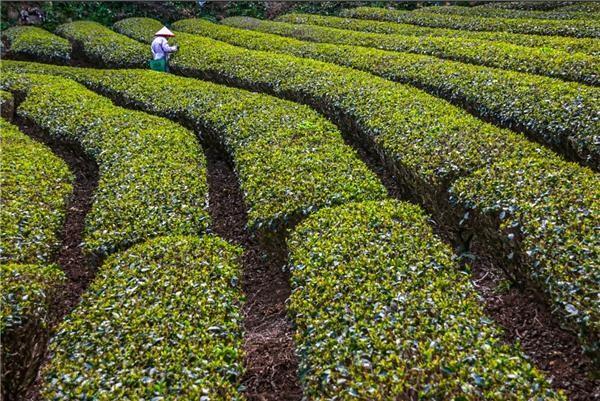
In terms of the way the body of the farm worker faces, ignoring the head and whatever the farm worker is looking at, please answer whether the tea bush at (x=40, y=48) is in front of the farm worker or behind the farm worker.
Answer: behind

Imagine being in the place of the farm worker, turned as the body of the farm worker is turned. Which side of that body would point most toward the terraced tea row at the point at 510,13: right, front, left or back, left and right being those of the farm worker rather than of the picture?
front

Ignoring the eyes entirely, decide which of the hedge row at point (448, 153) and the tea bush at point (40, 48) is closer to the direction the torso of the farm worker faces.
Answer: the hedge row

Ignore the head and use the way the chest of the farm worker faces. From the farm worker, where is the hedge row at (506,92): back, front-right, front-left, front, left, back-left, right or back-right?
front-right

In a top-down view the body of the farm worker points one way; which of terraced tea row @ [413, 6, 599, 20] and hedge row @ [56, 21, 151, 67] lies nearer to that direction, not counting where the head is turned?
the terraced tea row

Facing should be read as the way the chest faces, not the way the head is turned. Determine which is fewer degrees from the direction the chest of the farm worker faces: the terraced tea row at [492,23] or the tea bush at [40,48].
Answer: the terraced tea row

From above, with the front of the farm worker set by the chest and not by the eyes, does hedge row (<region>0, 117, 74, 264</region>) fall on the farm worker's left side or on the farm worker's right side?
on the farm worker's right side

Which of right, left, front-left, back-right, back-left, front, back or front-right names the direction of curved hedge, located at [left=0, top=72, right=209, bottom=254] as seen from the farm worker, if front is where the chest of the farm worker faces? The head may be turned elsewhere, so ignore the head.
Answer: right

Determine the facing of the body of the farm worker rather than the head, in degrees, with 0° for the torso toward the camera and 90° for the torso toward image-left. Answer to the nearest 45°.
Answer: approximately 270°

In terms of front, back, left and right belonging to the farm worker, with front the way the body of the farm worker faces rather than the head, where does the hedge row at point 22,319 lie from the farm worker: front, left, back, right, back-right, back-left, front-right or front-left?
right

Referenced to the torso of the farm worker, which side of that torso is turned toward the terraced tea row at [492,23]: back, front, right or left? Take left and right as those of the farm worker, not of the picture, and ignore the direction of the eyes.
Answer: front

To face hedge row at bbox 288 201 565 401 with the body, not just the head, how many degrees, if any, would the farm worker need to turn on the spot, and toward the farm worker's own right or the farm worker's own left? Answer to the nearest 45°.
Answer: approximately 90° to the farm worker's own right

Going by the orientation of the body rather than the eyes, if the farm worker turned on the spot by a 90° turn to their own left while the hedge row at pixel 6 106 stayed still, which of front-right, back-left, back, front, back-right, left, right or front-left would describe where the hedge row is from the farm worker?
back-left

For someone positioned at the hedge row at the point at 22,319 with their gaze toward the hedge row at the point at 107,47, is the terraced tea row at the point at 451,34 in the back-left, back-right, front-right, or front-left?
front-right

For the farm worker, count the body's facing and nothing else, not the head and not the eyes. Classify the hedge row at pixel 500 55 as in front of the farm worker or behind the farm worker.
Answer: in front
